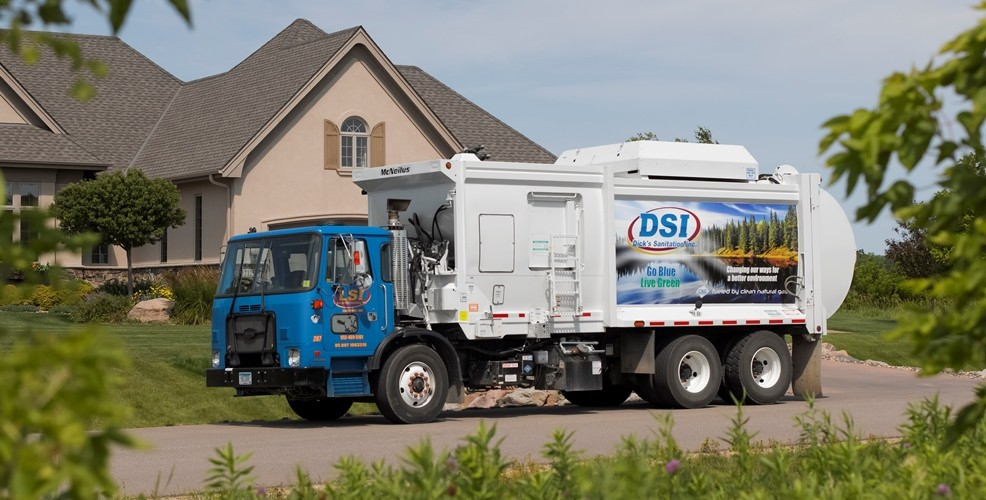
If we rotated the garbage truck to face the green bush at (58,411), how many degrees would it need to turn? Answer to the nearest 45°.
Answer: approximately 45° to its left

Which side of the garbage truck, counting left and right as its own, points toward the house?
right

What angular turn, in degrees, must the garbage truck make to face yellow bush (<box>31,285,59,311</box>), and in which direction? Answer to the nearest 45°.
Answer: approximately 90° to its right

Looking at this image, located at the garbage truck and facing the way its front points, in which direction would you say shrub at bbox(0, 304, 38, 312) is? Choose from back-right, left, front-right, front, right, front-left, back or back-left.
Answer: right

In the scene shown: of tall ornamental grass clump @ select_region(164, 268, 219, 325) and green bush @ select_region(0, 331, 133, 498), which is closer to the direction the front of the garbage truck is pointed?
the green bush

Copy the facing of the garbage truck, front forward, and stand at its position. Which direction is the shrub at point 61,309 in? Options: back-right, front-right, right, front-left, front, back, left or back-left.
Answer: right

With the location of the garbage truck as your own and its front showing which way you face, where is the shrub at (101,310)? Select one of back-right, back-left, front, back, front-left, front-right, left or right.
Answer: right

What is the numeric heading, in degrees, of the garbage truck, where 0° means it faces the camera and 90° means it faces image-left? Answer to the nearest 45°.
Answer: approximately 45°

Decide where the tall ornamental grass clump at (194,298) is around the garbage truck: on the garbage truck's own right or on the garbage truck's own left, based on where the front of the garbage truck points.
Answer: on the garbage truck's own right
